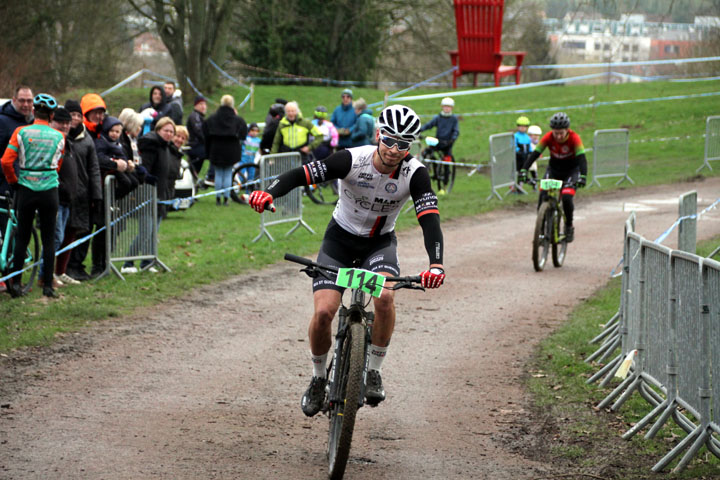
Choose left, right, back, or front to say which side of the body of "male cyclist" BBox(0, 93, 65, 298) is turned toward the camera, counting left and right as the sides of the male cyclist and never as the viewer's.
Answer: back

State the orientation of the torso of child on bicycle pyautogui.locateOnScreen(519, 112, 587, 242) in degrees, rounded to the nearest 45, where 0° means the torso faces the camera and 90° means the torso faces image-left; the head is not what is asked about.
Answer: approximately 0°

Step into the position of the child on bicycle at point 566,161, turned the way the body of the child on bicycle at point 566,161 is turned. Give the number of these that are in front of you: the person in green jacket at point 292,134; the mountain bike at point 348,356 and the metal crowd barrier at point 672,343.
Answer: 2

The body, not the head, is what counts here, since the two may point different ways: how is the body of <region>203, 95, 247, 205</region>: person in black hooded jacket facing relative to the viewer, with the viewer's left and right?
facing away from the viewer

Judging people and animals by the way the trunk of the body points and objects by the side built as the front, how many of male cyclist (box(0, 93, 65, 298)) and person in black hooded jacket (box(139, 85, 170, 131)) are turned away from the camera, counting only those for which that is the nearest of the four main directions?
1

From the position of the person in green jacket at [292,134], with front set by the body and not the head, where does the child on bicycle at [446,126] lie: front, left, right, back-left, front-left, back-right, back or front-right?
back-left

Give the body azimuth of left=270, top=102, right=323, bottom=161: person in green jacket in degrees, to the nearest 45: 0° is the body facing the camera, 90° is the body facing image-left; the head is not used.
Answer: approximately 0°

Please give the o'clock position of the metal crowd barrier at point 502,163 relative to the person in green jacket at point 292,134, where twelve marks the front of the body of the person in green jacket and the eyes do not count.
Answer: The metal crowd barrier is roughly at 8 o'clock from the person in green jacket.

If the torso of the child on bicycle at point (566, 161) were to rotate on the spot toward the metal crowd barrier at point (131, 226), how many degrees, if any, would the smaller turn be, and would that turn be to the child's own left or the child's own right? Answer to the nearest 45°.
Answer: approximately 45° to the child's own right

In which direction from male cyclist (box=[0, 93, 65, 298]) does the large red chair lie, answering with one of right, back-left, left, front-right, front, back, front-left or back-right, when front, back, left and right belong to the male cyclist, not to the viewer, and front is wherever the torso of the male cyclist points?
front-right

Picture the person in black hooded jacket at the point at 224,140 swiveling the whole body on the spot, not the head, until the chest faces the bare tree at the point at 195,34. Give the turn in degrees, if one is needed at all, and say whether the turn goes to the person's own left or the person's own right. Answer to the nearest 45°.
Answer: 0° — they already face it

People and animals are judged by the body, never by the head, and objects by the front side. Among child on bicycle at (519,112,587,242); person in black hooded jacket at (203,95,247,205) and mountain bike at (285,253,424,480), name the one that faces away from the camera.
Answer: the person in black hooded jacket

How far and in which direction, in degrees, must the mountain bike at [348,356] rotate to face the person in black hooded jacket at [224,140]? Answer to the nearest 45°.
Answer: approximately 180°
